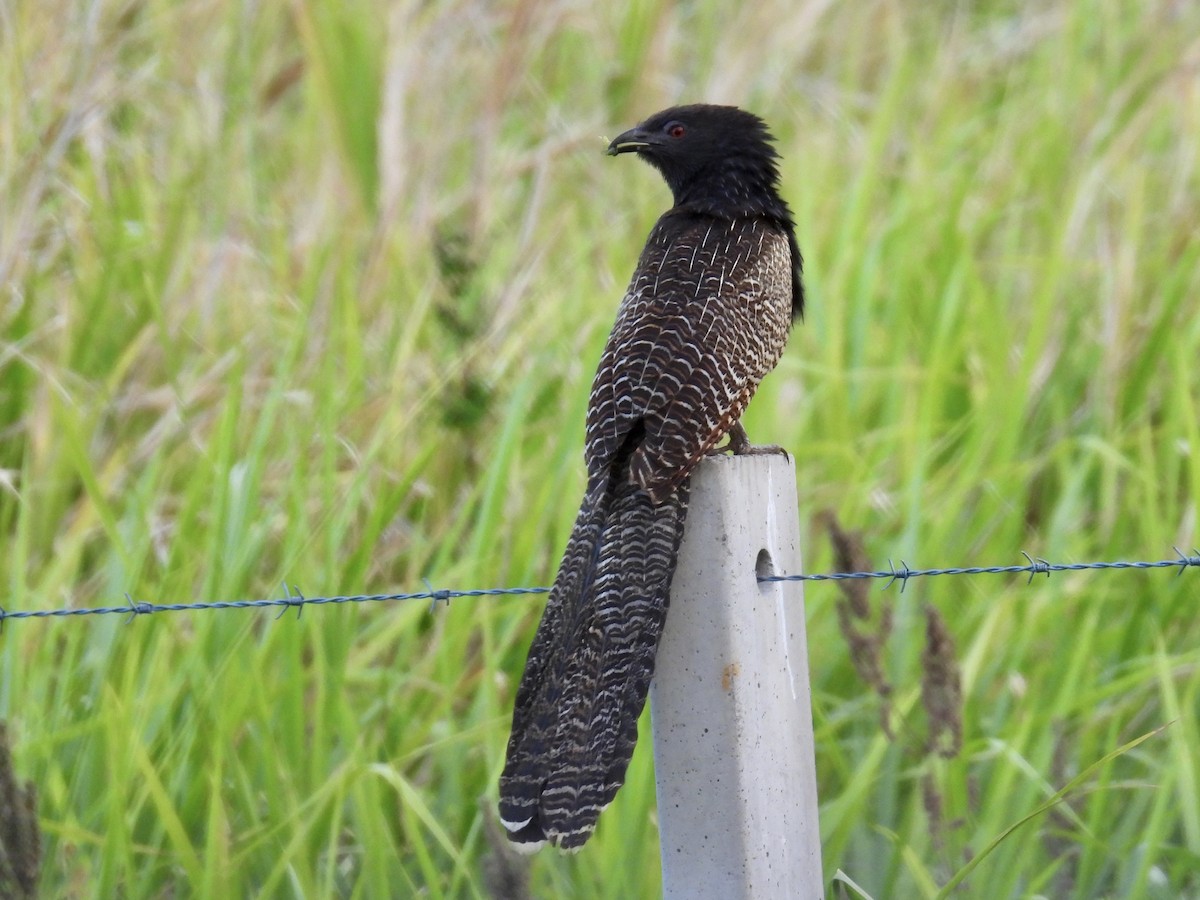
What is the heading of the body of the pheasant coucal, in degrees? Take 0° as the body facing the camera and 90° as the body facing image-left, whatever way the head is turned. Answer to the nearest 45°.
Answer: approximately 225°
